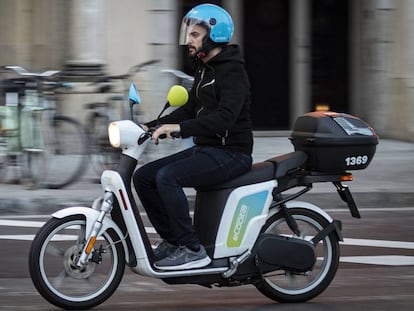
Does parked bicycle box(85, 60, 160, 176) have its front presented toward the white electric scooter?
no

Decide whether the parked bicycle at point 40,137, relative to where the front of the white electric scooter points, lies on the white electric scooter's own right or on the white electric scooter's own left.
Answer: on the white electric scooter's own right

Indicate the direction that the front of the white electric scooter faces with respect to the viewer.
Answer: facing to the left of the viewer

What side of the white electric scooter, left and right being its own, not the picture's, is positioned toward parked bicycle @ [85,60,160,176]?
right
